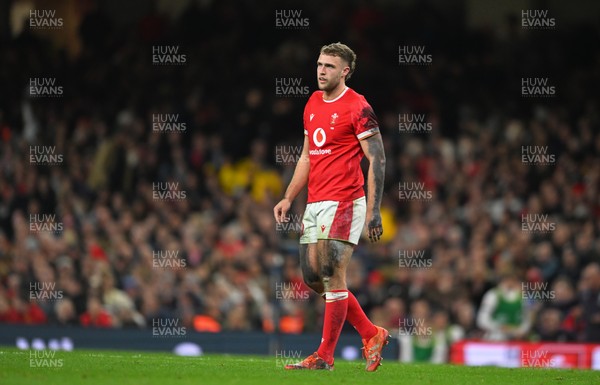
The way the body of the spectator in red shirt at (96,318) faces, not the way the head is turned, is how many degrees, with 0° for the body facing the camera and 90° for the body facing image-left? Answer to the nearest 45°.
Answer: approximately 0°
